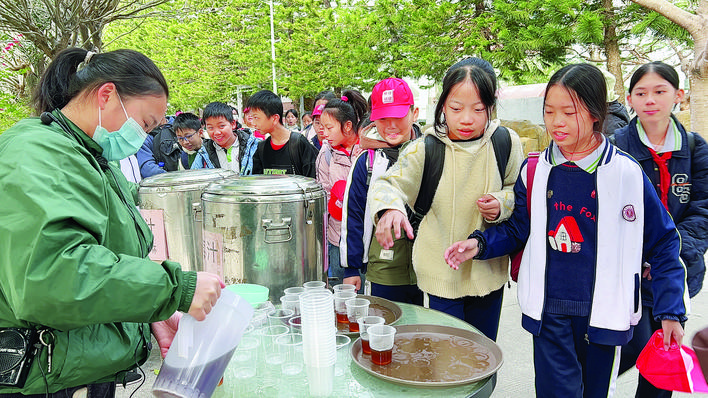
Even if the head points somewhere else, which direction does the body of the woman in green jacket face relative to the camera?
to the viewer's right

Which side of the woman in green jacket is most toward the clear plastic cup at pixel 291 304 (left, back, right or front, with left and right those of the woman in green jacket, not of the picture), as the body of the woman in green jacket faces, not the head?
front

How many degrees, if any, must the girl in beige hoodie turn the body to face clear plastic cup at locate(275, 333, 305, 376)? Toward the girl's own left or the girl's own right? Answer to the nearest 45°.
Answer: approximately 45° to the girl's own right

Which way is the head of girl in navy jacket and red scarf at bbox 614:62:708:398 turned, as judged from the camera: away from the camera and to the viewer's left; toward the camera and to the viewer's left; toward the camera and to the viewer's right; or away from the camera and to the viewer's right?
toward the camera and to the viewer's left

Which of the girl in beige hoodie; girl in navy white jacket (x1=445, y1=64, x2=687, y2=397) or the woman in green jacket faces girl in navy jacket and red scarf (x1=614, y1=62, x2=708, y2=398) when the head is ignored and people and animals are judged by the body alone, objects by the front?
the woman in green jacket

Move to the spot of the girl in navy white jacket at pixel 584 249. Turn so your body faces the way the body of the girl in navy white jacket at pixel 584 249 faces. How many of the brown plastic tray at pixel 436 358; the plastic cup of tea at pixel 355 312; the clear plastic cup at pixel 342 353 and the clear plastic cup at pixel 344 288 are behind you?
0

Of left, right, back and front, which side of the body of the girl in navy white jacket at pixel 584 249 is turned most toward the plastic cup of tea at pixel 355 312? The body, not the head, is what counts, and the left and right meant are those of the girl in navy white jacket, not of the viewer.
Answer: front

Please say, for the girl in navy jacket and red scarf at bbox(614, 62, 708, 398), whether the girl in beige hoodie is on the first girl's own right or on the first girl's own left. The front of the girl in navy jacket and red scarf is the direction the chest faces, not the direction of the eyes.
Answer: on the first girl's own right

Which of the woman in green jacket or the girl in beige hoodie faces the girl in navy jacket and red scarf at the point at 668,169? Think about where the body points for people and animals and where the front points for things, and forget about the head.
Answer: the woman in green jacket

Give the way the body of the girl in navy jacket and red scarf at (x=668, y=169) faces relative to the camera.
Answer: toward the camera

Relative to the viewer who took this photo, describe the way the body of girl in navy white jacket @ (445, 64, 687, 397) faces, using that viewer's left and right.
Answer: facing the viewer and to the left of the viewer

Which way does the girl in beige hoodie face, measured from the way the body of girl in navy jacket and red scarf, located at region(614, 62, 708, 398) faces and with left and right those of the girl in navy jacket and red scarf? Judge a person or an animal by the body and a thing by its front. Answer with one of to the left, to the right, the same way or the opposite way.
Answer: the same way

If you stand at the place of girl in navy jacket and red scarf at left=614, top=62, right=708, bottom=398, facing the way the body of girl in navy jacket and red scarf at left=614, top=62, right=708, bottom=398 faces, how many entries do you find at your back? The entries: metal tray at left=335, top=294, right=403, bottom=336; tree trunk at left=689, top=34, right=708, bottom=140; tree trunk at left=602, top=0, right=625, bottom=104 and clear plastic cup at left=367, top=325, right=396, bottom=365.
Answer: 2

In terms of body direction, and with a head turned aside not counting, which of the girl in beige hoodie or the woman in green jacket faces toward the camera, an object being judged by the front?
the girl in beige hoodie

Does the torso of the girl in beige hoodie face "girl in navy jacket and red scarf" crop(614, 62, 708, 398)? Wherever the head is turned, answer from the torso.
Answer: no

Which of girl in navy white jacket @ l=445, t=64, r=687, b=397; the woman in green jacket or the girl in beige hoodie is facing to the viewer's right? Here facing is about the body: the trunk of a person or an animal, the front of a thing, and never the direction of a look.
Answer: the woman in green jacket

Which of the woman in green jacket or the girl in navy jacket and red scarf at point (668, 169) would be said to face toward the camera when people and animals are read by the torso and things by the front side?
the girl in navy jacket and red scarf

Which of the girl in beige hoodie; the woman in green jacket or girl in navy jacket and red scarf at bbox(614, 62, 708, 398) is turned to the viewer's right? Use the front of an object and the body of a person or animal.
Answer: the woman in green jacket
